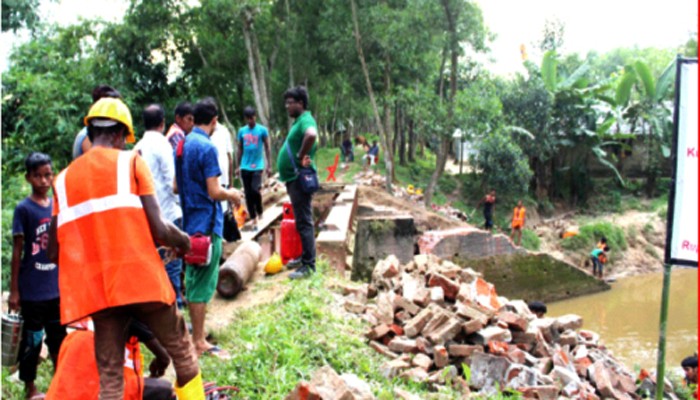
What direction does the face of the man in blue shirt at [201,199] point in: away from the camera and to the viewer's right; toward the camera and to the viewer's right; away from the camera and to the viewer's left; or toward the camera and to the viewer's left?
away from the camera and to the viewer's right

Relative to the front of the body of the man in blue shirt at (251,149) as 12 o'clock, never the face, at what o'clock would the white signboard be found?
The white signboard is roughly at 11 o'clock from the man in blue shirt.

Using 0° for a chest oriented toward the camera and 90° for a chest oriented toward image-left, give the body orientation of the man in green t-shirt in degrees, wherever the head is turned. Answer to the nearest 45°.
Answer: approximately 90°

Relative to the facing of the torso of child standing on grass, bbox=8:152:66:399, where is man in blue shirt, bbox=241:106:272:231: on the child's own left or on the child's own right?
on the child's own left

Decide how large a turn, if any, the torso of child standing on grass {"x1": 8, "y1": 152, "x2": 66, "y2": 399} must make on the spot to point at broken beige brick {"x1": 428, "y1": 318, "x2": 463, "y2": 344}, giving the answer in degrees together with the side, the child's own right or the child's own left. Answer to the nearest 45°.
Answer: approximately 45° to the child's own left

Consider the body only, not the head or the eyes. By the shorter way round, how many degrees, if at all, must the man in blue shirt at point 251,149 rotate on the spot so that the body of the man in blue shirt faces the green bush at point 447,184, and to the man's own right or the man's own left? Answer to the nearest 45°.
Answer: approximately 135° to the man's own left

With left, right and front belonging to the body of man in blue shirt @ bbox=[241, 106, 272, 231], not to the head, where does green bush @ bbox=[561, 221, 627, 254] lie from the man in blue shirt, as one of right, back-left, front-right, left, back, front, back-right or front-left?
back-left

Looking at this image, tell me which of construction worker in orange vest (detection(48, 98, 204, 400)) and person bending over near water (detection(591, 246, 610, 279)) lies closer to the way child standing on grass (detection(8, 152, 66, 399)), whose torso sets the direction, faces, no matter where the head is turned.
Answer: the construction worker in orange vest

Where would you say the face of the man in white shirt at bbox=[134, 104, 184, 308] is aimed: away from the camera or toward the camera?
away from the camera

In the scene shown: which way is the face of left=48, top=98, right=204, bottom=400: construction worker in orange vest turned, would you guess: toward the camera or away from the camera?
away from the camera

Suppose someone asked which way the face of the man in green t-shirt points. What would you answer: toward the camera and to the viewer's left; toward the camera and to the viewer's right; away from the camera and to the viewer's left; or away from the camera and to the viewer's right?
toward the camera and to the viewer's left

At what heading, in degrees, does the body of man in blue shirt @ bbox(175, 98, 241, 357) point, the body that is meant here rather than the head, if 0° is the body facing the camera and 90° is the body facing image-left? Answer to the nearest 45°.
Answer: approximately 225°
